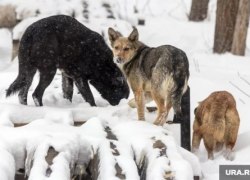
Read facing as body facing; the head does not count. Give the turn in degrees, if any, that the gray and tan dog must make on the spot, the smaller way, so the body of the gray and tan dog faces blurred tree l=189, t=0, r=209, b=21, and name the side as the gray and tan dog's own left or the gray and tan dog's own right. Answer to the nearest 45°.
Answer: approximately 45° to the gray and tan dog's own right

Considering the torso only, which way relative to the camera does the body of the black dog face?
to the viewer's right

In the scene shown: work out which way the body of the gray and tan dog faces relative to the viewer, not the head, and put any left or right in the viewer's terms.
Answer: facing away from the viewer and to the left of the viewer

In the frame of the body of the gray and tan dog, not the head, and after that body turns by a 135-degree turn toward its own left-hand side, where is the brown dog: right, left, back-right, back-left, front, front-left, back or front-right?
left

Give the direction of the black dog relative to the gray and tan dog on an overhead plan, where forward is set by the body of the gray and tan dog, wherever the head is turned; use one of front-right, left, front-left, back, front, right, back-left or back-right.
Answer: front

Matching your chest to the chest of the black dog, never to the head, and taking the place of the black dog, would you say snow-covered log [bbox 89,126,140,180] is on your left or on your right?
on your right

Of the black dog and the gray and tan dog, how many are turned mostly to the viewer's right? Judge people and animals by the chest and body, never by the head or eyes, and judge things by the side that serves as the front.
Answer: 1

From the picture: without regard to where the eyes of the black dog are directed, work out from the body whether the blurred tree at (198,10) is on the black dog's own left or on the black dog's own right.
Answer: on the black dog's own left

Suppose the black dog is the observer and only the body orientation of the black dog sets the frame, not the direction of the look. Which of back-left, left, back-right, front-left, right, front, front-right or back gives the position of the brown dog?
front-right
